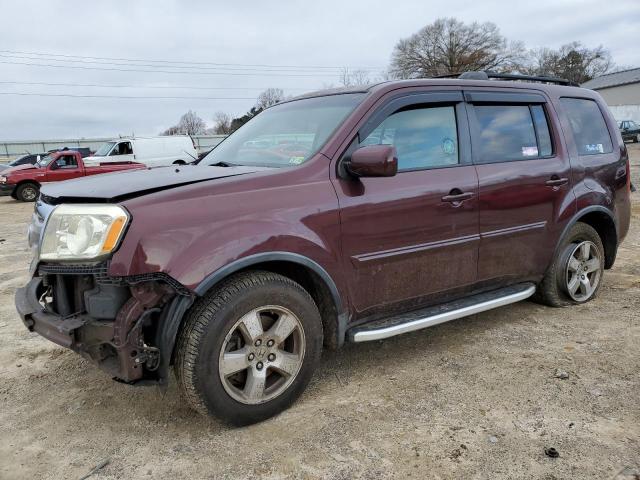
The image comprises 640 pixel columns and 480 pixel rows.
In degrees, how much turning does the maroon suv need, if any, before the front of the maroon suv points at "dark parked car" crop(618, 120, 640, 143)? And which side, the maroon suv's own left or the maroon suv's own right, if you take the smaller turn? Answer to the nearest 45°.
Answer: approximately 180°

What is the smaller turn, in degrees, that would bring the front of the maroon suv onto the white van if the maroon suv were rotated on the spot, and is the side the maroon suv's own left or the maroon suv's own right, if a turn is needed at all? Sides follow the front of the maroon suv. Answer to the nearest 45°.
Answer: approximately 135° to the maroon suv's own right

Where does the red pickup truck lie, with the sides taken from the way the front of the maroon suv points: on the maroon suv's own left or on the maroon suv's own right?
on the maroon suv's own right

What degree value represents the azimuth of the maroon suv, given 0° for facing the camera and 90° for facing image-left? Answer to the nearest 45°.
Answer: approximately 45°
